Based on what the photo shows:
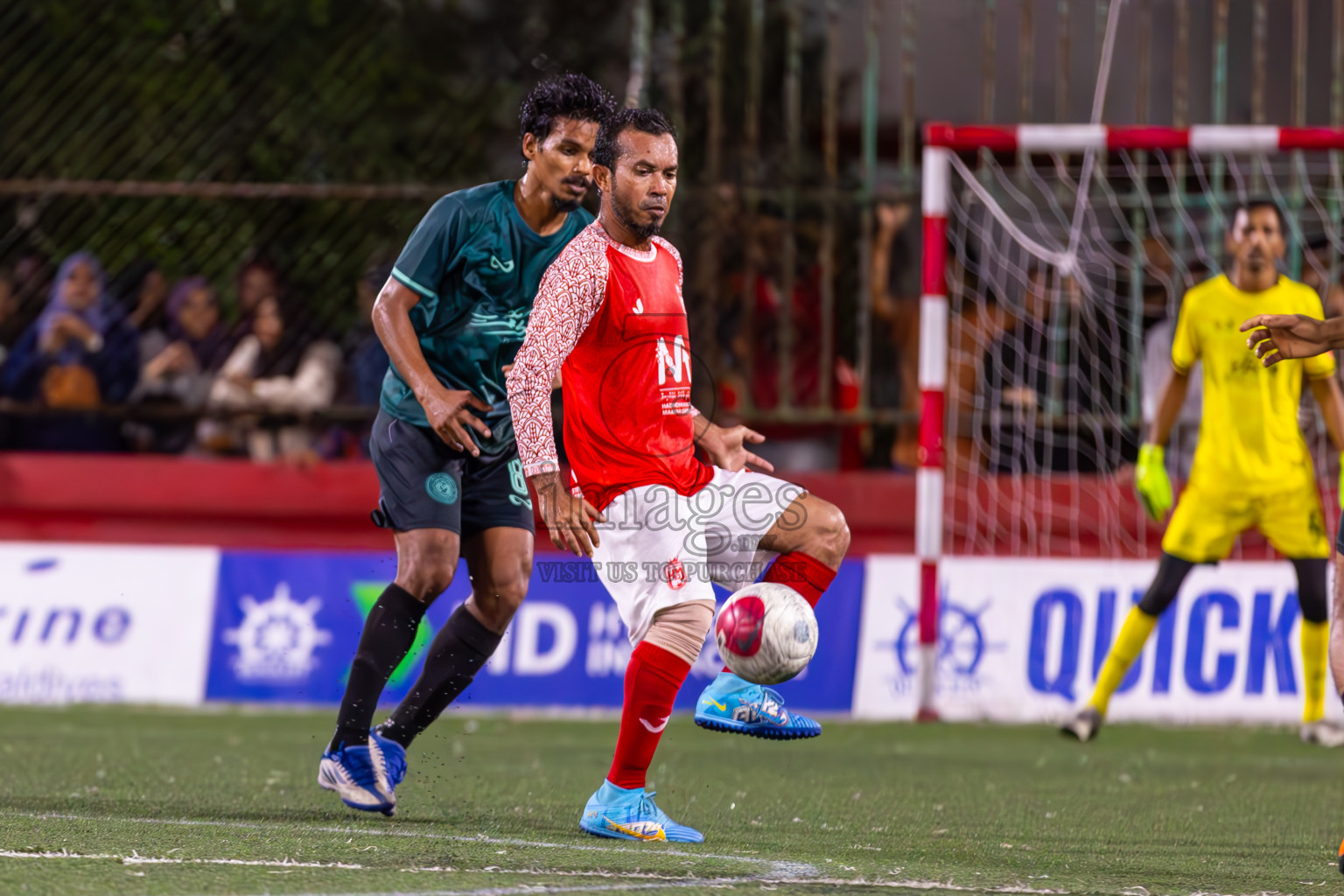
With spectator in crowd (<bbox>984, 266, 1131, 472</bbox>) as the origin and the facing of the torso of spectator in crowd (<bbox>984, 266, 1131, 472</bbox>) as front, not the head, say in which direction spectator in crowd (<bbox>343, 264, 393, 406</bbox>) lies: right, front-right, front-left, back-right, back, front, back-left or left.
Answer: right

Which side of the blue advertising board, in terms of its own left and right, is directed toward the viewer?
front

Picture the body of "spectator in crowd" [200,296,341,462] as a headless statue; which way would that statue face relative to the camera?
toward the camera

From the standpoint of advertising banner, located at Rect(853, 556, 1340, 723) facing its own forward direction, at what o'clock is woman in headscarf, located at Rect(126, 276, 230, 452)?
The woman in headscarf is roughly at 3 o'clock from the advertising banner.

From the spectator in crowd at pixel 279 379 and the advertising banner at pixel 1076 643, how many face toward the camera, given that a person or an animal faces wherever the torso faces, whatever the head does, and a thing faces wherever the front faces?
2

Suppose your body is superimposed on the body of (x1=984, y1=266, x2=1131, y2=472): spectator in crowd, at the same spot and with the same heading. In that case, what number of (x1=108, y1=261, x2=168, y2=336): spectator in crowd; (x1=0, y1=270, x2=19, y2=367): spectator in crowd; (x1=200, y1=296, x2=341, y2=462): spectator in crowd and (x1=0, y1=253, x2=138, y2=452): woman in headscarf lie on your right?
4

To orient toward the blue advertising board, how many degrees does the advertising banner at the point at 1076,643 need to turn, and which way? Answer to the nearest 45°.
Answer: approximately 90° to its right

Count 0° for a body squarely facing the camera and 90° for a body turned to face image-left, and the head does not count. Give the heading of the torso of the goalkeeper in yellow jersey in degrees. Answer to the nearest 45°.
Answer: approximately 0°

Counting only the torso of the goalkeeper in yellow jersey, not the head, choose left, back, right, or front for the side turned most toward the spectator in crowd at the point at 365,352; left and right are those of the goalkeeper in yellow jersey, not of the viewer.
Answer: right

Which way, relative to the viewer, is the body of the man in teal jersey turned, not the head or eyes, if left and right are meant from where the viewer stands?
facing the viewer and to the right of the viewer

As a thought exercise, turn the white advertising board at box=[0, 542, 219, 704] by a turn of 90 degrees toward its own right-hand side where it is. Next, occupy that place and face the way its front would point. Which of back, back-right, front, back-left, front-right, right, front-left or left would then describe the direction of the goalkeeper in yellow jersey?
back-left

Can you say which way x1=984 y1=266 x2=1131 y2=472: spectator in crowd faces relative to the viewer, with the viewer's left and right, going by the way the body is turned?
facing the viewer
